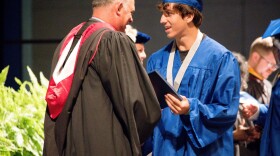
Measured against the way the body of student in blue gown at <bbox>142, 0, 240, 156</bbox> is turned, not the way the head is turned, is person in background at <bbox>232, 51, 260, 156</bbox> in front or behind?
behind

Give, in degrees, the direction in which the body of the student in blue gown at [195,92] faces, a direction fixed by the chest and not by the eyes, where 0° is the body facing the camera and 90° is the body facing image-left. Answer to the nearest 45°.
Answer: approximately 45°

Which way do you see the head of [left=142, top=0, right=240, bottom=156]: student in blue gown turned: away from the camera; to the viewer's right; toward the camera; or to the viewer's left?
to the viewer's left
